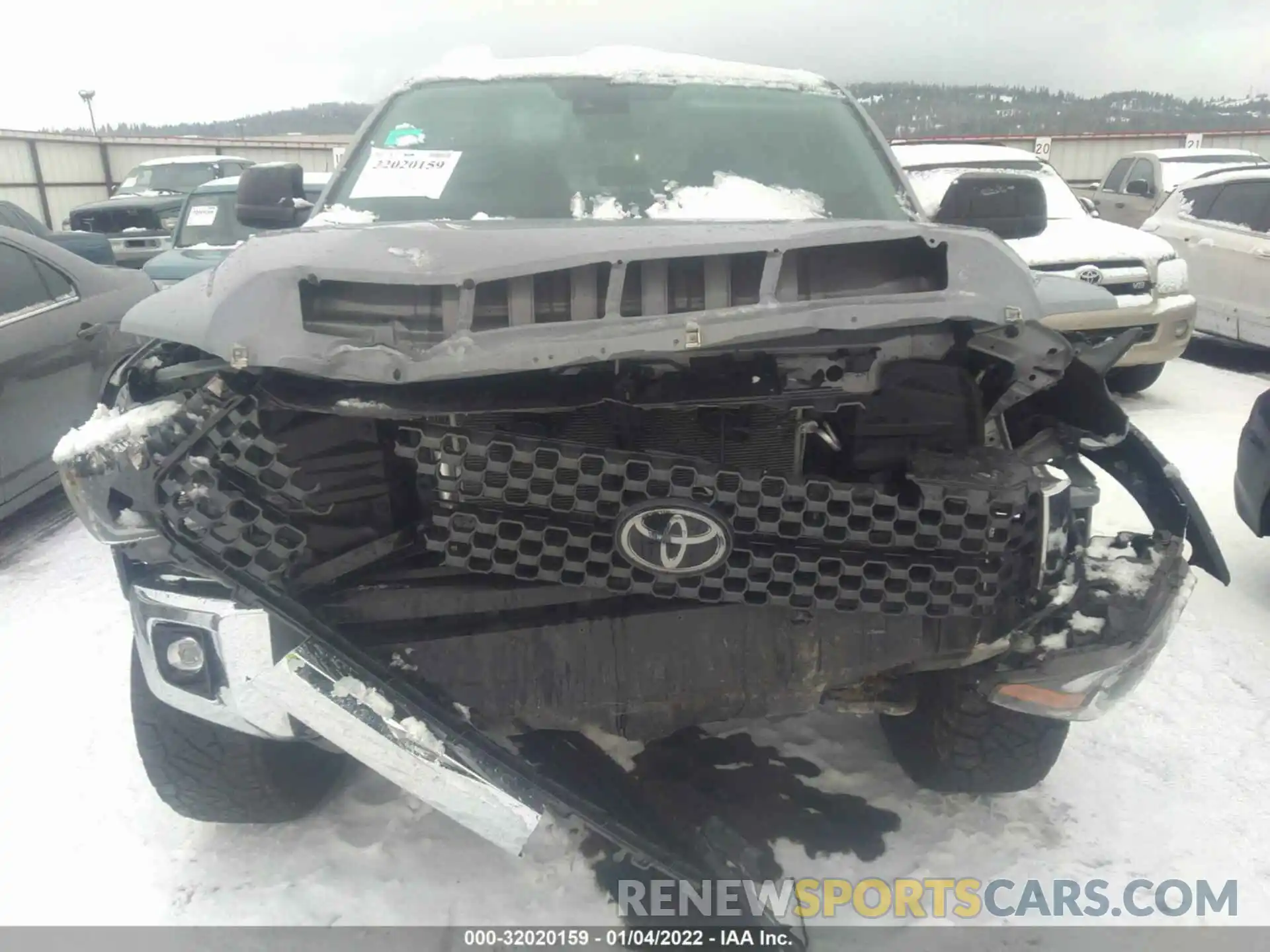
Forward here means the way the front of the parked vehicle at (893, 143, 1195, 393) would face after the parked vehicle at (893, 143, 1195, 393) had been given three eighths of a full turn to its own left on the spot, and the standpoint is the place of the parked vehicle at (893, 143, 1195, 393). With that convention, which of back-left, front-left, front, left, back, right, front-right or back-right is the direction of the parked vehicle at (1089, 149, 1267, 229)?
front

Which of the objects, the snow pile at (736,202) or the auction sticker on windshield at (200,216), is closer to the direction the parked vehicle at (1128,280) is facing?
the snow pile

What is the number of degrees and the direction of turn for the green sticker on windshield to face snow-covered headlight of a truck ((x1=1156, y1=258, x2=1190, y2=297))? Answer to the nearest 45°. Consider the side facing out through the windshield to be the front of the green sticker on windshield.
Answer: approximately 135° to its left

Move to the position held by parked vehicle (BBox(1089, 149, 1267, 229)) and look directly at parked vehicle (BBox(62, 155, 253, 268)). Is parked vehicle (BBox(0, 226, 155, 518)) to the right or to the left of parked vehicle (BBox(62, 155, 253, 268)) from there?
left

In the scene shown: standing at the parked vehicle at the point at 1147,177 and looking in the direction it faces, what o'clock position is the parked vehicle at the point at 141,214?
the parked vehicle at the point at 141,214 is roughly at 4 o'clock from the parked vehicle at the point at 1147,177.

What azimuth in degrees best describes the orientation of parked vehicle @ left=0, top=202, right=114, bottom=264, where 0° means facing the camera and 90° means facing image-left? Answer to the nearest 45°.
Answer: approximately 315°

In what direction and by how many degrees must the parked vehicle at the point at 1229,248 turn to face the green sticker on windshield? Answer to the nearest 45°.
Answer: approximately 45° to its right

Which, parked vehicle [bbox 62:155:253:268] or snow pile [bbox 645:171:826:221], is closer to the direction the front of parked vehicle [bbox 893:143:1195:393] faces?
the snow pile

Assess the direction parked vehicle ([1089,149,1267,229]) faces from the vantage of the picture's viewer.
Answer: facing the viewer and to the right of the viewer

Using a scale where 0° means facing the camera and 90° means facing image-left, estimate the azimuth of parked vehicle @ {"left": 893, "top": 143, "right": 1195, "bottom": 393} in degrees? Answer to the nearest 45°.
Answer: approximately 315°

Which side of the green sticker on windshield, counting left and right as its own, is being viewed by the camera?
front

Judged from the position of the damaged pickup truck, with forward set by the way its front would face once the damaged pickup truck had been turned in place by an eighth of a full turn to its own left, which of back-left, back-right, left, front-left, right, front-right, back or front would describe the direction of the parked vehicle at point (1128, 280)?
left

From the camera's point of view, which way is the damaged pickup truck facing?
toward the camera
